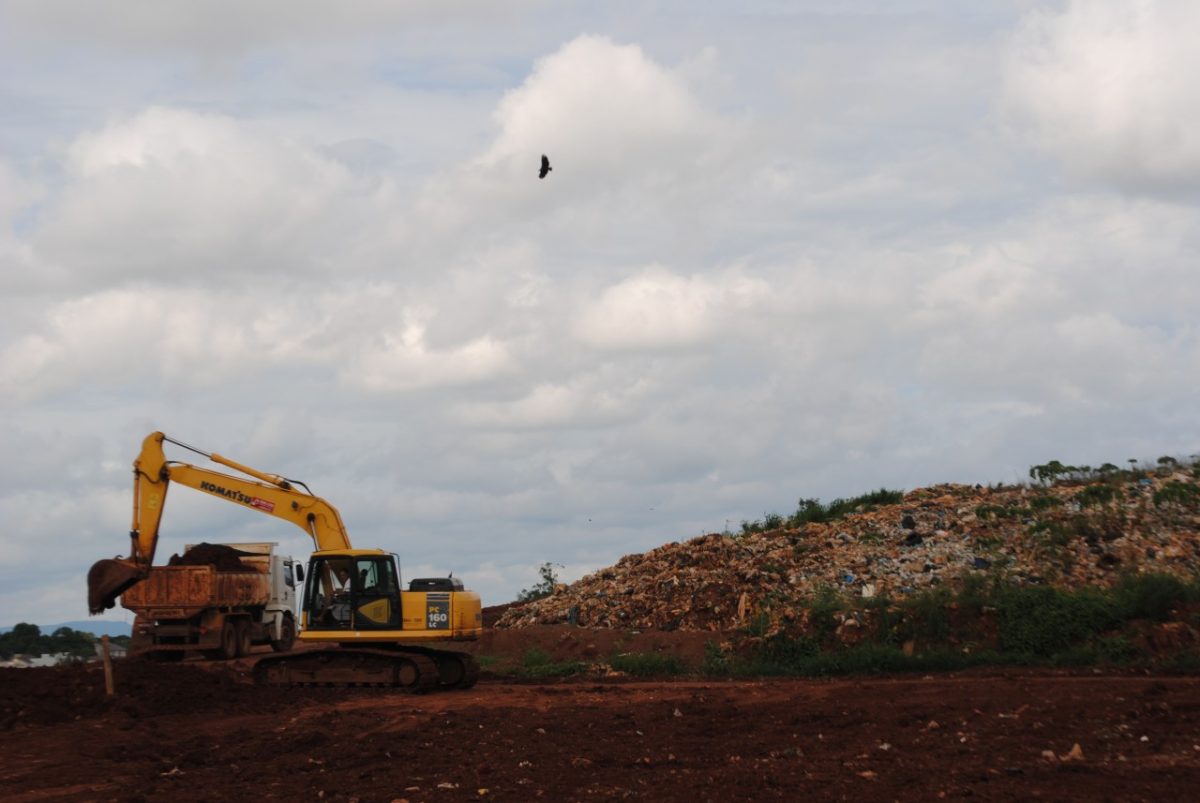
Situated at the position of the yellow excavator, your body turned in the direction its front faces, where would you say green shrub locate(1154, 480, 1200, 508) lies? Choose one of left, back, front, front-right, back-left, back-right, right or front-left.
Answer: back

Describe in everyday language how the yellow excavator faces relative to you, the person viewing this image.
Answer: facing to the left of the viewer

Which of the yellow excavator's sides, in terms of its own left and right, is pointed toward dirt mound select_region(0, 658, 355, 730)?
front

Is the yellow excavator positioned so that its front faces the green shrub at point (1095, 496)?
no

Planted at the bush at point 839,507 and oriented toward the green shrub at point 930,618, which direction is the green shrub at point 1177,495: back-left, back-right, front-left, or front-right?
front-left

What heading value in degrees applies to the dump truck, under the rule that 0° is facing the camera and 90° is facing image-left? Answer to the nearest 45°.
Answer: approximately 225°

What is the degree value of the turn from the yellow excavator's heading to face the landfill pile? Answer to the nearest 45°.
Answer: approximately 180°

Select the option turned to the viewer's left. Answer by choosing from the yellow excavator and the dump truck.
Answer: the yellow excavator

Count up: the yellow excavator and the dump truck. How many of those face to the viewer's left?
1

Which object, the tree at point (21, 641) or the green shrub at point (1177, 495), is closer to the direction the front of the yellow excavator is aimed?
the tree

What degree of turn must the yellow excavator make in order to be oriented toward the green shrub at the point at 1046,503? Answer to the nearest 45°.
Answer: approximately 180°

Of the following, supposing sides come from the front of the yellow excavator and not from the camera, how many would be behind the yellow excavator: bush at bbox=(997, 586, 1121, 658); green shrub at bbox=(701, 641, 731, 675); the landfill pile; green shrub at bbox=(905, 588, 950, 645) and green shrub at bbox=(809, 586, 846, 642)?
5

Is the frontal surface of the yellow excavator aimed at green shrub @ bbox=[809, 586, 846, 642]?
no

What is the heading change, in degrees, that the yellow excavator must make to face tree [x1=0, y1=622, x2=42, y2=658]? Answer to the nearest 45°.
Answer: approximately 45° to its right

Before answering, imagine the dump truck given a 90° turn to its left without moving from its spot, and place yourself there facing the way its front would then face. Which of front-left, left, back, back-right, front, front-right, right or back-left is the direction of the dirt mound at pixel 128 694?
back-left

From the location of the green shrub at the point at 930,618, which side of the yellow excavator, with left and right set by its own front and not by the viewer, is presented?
back

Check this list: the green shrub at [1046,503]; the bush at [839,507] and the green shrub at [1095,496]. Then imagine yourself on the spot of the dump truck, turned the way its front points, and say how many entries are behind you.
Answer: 0
